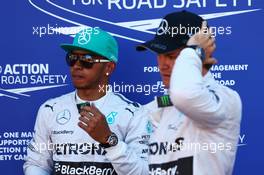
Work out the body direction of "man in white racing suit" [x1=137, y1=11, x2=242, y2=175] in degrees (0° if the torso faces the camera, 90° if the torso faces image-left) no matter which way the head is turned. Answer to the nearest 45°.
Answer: approximately 45°

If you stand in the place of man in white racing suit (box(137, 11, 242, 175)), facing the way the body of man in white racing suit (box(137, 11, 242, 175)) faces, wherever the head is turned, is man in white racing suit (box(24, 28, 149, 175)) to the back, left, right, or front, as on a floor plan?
right
